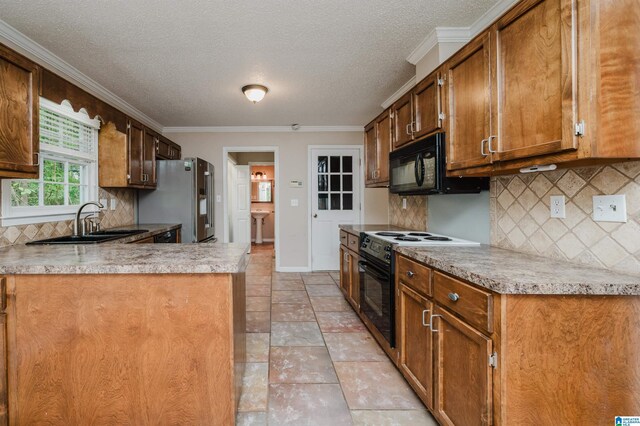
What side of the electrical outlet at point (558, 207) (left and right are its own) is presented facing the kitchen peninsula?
front

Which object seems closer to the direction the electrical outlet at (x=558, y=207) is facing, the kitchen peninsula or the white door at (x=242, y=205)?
the kitchen peninsula

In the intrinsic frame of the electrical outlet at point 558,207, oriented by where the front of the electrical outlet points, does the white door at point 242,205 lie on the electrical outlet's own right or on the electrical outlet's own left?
on the electrical outlet's own right

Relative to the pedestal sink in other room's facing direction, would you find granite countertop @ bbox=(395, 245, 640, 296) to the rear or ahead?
ahead

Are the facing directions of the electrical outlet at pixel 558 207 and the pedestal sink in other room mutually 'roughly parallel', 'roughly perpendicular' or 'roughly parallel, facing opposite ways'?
roughly perpendicular

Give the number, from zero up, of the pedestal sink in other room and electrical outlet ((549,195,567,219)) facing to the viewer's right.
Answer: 0

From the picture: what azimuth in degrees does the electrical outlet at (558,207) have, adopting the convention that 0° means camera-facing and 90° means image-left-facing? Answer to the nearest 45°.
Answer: approximately 45°

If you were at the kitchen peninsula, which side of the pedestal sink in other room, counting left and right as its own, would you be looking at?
front

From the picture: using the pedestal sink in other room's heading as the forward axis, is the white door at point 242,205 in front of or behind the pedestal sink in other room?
in front

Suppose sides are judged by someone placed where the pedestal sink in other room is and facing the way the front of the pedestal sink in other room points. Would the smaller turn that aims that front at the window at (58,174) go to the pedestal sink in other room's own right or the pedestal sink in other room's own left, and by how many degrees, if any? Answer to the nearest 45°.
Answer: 0° — it already faces it
